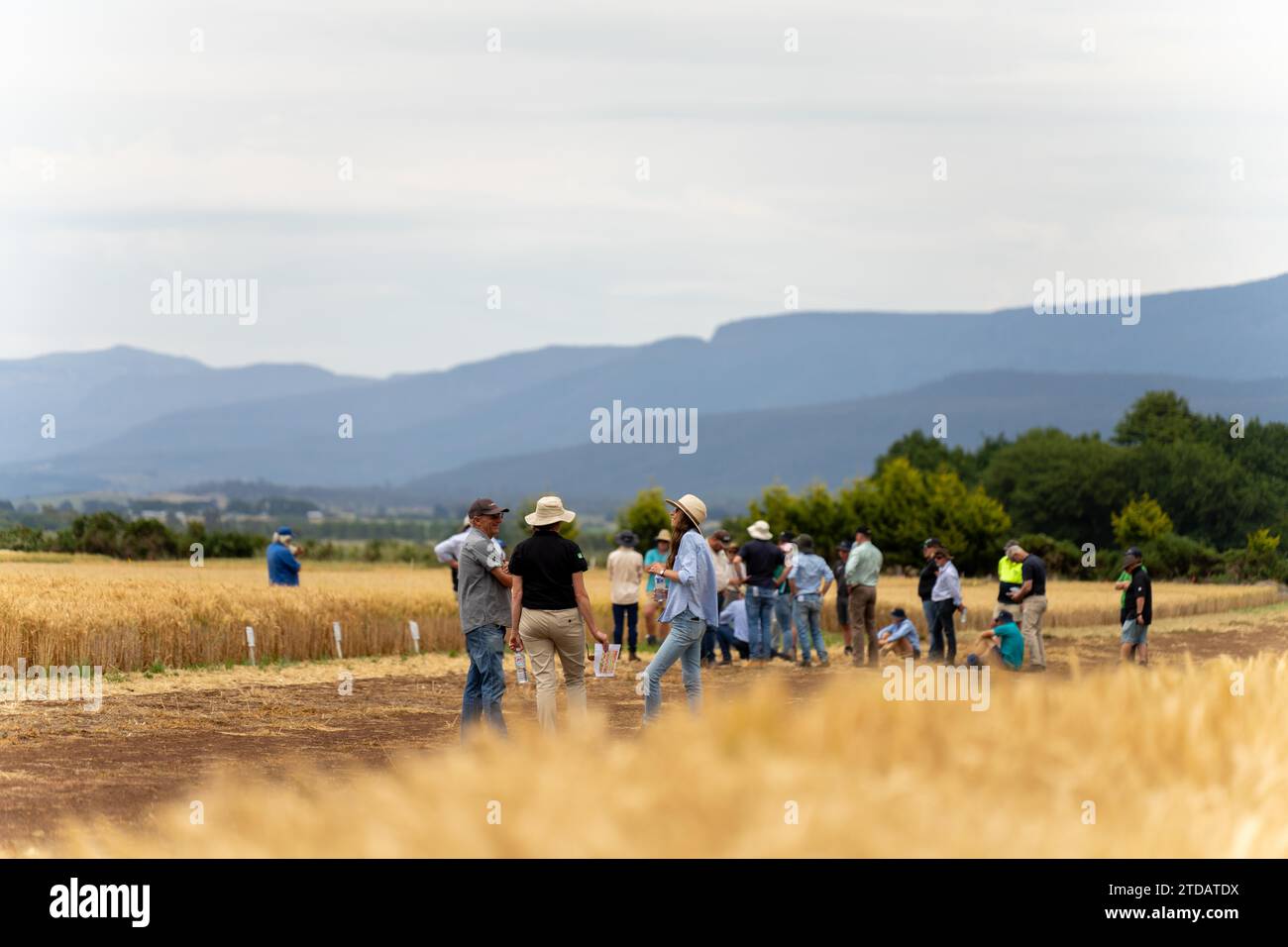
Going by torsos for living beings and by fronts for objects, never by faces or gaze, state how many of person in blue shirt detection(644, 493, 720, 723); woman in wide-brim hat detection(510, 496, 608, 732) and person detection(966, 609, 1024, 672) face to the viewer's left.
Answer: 2

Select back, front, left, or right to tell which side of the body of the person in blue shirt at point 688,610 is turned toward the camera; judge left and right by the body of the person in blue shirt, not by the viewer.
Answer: left

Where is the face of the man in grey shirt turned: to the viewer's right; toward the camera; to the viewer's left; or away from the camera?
to the viewer's right

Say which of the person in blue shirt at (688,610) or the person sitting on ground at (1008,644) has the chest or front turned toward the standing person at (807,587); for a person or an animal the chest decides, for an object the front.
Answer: the person sitting on ground

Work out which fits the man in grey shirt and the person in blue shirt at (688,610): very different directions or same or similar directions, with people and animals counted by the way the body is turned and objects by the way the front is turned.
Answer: very different directions

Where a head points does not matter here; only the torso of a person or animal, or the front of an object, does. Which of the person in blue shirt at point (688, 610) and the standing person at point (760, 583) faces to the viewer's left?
the person in blue shirt

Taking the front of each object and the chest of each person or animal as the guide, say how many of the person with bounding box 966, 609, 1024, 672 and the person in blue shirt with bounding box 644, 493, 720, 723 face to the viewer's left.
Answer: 2

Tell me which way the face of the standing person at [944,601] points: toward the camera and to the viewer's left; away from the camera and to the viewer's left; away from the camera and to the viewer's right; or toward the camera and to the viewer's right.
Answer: toward the camera and to the viewer's left

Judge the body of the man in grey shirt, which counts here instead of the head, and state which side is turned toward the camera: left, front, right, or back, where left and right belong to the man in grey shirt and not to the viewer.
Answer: right

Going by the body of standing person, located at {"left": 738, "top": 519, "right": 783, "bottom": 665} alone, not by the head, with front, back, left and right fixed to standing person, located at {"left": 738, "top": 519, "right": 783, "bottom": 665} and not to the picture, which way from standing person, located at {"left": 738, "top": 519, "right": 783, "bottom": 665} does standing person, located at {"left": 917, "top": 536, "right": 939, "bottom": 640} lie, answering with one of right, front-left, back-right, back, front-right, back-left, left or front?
right

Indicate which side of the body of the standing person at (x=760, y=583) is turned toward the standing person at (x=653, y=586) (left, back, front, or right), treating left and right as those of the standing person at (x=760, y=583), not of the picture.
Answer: left

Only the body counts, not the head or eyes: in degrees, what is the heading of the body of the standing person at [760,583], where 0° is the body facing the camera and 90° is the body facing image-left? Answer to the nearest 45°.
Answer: approximately 180°

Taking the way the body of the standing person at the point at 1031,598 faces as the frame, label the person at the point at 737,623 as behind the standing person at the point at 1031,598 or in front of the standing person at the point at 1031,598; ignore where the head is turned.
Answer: in front

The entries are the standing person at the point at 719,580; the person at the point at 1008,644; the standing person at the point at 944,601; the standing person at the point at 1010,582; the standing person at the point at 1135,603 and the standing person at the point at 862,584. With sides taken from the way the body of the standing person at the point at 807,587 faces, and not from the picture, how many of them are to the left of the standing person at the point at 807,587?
1

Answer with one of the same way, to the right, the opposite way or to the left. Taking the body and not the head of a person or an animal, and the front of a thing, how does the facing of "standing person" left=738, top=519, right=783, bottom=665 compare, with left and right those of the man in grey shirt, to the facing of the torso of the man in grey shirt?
to the left

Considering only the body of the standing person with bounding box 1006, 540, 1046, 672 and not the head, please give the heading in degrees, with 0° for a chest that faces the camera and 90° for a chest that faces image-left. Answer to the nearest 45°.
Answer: approximately 90°
